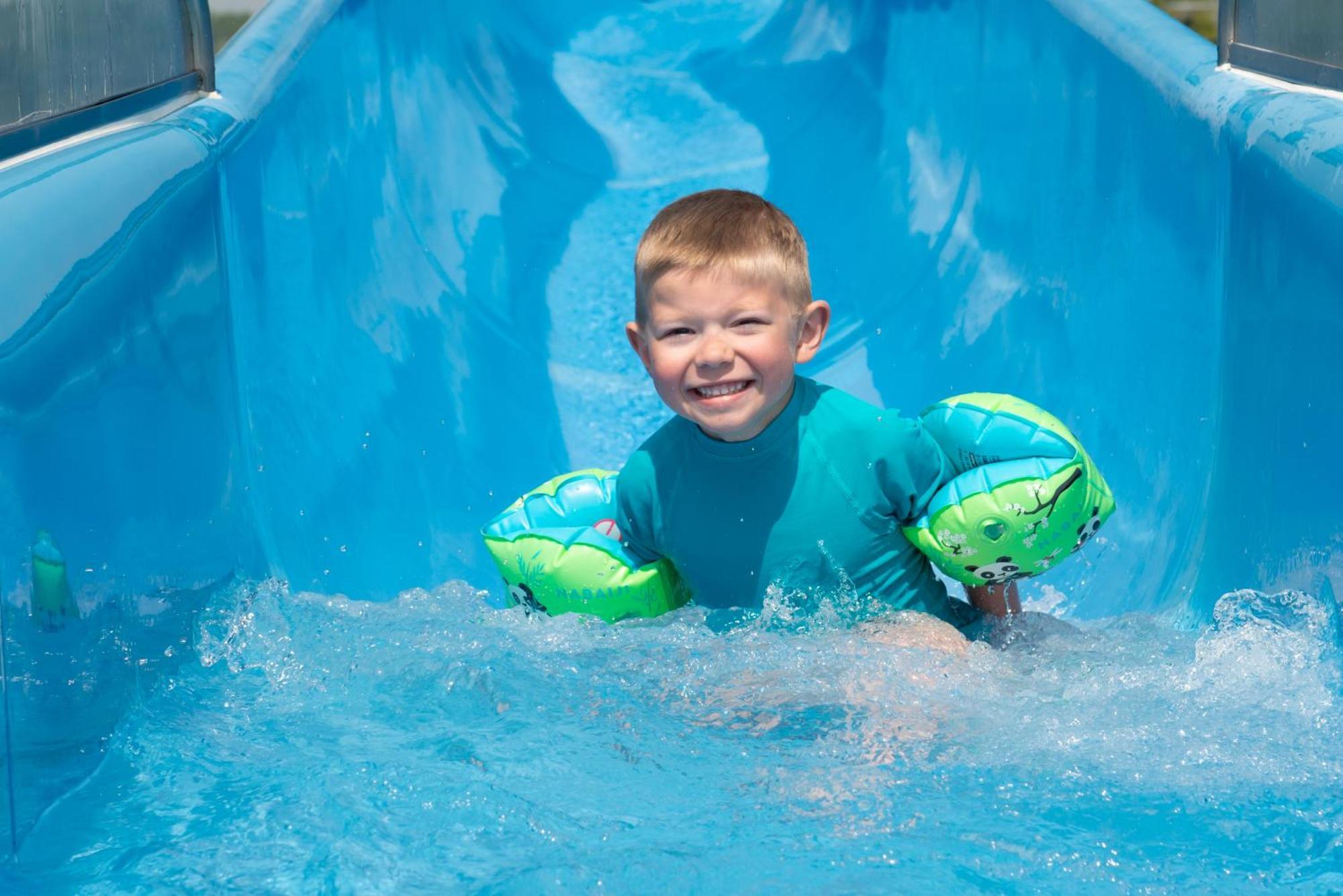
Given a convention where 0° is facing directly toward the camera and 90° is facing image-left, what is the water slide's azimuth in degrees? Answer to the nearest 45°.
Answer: approximately 0°
